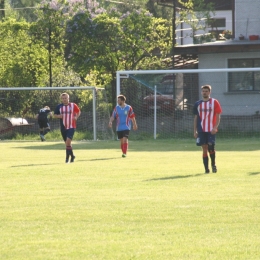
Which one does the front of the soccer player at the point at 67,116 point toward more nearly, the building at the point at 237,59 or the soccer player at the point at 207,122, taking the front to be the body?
the soccer player

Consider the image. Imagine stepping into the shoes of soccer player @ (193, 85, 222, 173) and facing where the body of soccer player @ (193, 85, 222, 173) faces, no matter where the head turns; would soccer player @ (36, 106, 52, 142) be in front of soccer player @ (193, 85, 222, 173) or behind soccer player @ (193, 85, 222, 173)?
behind

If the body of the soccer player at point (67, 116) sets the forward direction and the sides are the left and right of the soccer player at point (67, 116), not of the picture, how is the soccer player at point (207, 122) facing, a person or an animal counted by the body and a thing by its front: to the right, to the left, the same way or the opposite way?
the same way

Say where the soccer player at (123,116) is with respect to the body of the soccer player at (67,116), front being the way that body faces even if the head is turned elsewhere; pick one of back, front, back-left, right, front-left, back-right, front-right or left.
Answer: back-left

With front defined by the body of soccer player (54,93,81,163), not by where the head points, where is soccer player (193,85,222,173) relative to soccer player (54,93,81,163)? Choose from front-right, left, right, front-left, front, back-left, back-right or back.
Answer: front-left

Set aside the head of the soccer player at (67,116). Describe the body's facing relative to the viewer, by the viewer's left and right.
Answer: facing the viewer

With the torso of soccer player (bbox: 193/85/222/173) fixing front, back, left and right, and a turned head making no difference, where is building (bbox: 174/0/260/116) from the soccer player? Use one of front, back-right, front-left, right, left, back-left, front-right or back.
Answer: back

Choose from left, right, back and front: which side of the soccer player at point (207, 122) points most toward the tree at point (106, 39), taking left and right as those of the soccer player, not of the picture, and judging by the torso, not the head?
back

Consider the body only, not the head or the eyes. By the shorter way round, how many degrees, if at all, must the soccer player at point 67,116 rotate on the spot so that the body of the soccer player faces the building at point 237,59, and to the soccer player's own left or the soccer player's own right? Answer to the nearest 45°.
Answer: approximately 135° to the soccer player's own left
